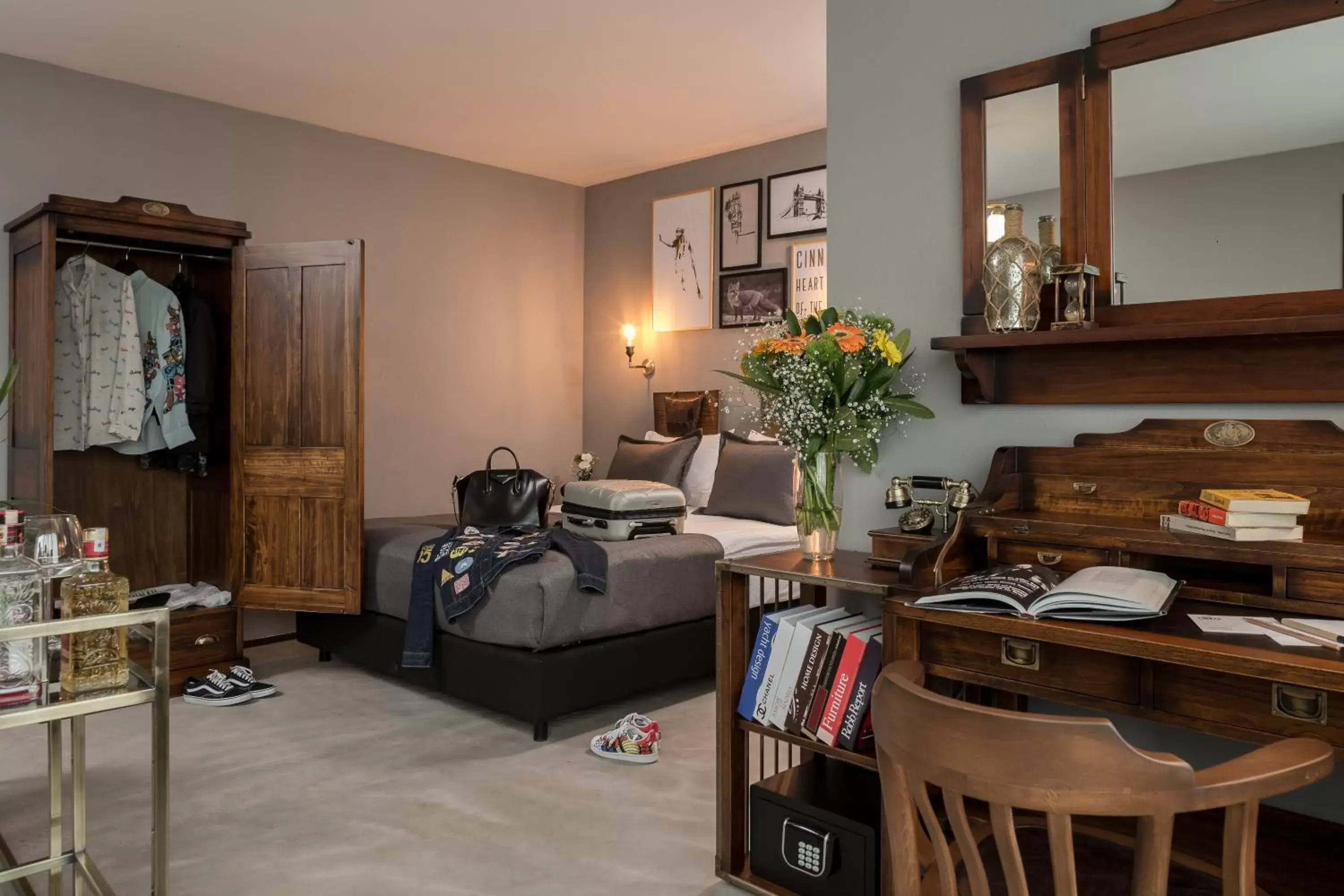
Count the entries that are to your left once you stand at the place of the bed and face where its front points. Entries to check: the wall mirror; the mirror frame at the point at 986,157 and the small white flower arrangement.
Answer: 2

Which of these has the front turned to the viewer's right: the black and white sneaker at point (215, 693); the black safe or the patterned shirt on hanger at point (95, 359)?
the black and white sneaker

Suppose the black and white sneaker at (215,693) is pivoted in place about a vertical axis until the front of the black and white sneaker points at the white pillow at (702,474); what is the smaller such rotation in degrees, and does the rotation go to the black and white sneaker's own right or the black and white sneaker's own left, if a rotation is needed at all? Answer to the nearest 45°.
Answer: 0° — it already faces it

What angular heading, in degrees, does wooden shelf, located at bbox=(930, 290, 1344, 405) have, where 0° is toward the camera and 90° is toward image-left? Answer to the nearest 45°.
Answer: approximately 45°

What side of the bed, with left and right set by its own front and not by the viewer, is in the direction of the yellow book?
left

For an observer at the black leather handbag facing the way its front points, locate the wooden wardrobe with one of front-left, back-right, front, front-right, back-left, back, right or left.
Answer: right

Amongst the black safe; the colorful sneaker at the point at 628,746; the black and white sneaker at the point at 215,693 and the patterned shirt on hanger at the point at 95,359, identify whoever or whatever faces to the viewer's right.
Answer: the black and white sneaker

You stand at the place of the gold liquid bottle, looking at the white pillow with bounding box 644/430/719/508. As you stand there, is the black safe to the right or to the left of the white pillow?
right

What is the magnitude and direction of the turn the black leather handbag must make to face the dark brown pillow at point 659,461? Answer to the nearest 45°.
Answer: approximately 135° to its left

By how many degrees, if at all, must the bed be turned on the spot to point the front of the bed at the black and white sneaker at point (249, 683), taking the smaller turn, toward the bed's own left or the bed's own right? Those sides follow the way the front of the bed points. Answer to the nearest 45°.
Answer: approximately 45° to the bed's own right

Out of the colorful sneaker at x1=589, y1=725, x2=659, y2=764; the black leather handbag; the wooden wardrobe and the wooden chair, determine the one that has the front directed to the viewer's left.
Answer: the colorful sneaker

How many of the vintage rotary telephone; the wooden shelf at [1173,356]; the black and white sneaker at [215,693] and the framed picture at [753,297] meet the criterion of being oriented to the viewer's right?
1

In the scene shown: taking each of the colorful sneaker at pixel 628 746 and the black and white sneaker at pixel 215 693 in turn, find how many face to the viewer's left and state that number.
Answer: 1

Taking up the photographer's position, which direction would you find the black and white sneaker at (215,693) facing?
facing to the right of the viewer

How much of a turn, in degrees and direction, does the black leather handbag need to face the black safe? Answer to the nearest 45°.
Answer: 0° — it already faces it

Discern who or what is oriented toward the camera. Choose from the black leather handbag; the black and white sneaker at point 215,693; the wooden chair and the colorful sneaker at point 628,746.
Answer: the black leather handbag

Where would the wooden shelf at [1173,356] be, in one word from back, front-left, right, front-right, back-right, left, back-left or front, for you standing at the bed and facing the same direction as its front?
left
